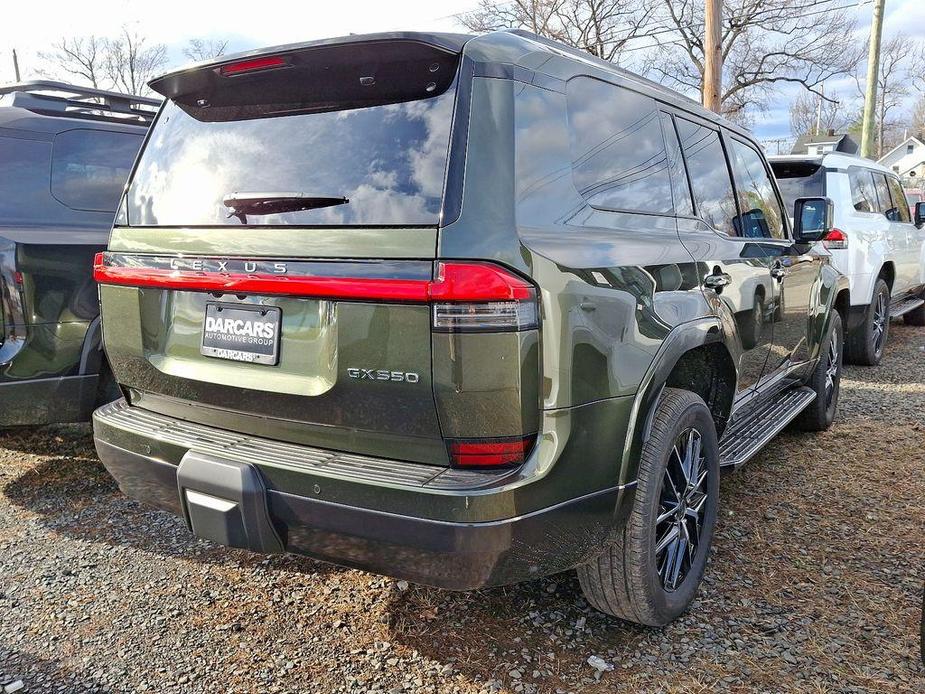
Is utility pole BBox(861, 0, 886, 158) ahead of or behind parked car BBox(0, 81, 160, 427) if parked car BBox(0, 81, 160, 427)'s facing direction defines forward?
ahead

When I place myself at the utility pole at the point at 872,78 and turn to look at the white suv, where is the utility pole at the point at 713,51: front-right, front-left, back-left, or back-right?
front-right

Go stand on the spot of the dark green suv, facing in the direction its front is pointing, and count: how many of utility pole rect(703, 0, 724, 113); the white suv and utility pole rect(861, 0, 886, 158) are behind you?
0

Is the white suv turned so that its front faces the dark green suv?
no

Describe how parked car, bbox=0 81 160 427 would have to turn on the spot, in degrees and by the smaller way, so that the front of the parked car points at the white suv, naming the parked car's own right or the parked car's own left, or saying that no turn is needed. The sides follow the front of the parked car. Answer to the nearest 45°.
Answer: approximately 45° to the parked car's own right

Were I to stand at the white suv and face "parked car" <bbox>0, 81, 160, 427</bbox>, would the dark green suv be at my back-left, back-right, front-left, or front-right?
front-left

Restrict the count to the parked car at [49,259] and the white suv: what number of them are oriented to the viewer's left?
0

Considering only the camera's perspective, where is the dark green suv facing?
facing away from the viewer and to the right of the viewer

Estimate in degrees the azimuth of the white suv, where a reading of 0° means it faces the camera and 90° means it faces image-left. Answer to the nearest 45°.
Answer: approximately 225°

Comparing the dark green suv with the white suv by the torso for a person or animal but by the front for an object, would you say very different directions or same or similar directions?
same or similar directions

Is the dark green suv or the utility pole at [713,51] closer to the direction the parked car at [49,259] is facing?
the utility pole

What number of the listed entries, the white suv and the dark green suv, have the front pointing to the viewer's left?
0

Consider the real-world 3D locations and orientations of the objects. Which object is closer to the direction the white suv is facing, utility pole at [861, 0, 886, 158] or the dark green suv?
the utility pole

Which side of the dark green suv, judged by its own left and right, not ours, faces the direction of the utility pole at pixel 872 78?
front

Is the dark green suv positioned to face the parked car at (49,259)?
no

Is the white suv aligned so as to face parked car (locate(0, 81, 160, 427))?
no

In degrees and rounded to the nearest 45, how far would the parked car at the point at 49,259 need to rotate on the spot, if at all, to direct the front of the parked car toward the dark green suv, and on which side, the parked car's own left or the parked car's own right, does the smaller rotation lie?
approximately 135° to the parked car's own right

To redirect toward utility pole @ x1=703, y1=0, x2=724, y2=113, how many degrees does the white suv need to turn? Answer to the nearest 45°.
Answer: approximately 90° to its left

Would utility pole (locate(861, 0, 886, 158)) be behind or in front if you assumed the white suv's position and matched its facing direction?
in front

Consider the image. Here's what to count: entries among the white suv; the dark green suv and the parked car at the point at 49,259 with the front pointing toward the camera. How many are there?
0

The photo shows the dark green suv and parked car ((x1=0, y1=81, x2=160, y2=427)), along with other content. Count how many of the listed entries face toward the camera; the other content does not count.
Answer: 0
